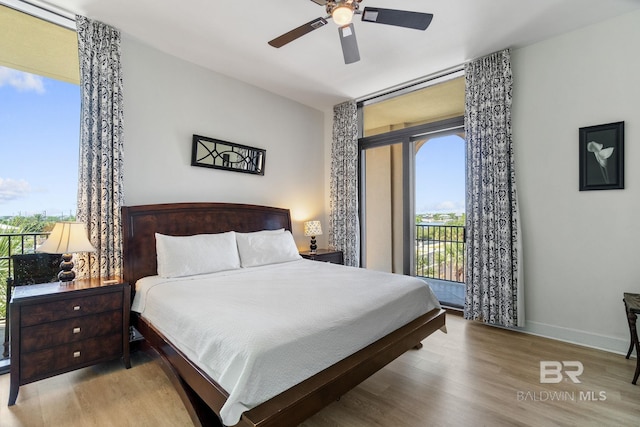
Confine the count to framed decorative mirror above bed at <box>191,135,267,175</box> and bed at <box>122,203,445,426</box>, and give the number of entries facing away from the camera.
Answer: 0

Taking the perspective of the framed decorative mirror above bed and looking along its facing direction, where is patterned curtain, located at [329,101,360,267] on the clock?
The patterned curtain is roughly at 10 o'clock from the framed decorative mirror above bed.

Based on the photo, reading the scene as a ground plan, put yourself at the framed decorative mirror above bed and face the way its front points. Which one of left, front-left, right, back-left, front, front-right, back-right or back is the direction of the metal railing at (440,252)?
front-left

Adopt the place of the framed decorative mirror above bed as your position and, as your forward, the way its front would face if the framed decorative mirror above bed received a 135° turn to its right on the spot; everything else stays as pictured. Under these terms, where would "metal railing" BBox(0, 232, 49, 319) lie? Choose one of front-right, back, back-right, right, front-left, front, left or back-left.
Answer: front

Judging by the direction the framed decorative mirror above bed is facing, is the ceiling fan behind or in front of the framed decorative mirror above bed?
in front

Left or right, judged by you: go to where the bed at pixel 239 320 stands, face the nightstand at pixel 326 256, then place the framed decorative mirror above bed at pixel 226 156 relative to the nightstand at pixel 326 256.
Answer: left

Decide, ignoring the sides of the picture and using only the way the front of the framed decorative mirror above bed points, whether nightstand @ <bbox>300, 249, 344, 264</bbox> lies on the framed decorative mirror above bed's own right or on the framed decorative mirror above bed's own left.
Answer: on the framed decorative mirror above bed's own left

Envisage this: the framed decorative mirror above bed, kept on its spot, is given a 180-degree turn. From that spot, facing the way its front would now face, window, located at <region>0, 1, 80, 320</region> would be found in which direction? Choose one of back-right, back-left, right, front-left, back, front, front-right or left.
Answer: front-left

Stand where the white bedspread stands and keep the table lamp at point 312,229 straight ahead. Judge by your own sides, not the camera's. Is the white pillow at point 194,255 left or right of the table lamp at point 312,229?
left

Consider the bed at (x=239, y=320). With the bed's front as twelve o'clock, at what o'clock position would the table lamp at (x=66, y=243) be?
The table lamp is roughly at 5 o'clock from the bed.

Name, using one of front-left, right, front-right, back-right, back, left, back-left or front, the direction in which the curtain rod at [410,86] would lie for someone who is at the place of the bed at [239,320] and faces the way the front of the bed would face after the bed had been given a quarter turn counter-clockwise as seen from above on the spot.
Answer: front

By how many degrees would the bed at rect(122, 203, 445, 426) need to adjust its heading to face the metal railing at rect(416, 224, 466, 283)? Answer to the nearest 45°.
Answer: approximately 90° to its left

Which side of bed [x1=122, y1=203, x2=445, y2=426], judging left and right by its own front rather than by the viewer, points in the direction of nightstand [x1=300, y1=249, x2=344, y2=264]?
left

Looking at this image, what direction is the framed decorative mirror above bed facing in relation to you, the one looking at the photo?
facing the viewer and to the right of the viewer

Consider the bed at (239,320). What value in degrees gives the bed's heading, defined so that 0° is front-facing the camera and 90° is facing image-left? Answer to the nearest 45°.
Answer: approximately 315°
